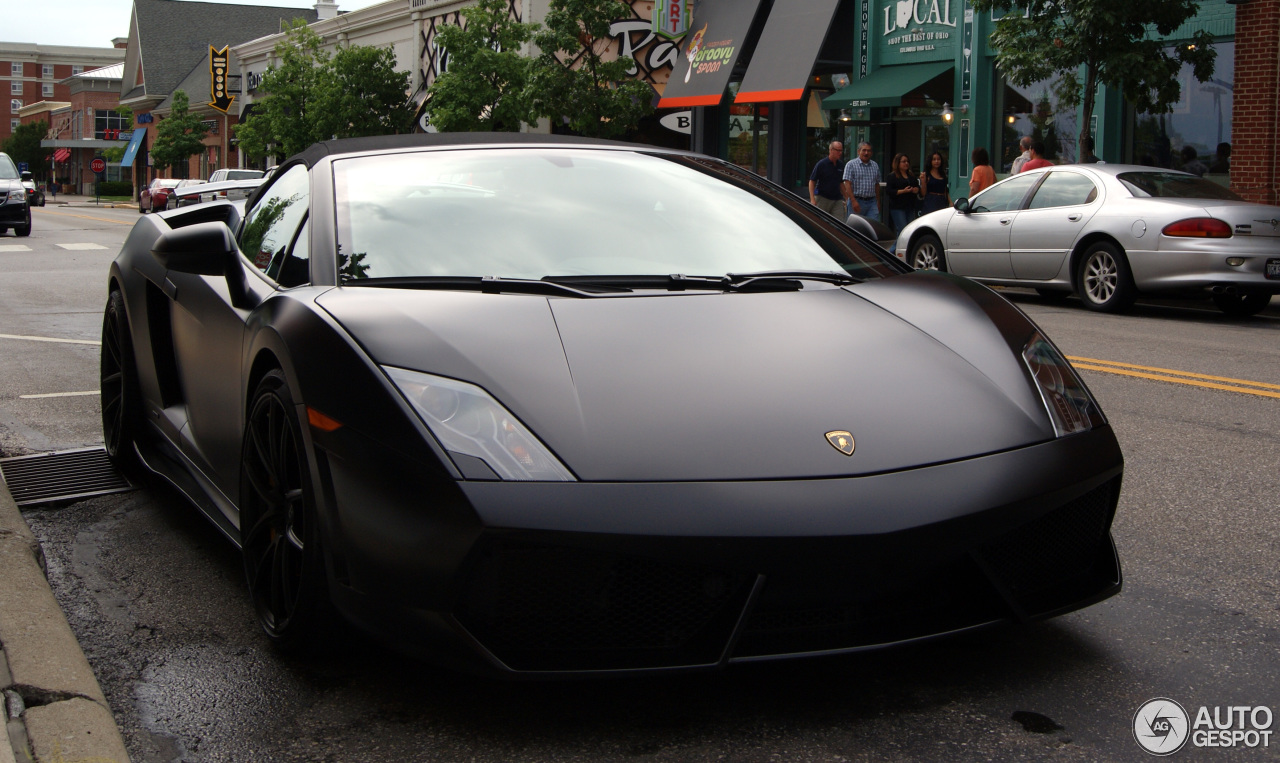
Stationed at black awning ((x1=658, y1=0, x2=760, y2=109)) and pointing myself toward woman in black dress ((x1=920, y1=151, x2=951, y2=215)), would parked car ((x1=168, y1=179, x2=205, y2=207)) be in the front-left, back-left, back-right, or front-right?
back-right

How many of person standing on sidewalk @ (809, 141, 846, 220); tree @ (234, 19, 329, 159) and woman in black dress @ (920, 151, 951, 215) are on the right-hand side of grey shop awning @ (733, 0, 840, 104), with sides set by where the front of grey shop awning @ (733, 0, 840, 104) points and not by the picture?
1

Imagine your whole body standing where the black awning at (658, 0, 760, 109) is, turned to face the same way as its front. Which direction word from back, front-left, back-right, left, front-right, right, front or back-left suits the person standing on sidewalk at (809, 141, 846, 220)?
front-left

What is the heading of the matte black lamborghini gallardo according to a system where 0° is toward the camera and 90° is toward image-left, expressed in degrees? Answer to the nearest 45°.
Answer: approximately 315°

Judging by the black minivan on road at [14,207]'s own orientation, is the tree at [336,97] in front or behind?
behind

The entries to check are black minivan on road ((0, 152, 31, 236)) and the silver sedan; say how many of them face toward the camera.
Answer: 1

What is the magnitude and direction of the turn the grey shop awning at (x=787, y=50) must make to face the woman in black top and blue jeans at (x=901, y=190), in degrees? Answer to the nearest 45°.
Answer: approximately 45° to its left

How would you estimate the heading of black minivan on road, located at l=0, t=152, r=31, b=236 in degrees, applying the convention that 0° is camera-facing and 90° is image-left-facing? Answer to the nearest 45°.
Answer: approximately 0°

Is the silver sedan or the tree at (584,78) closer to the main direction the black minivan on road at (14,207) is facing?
the silver sedan

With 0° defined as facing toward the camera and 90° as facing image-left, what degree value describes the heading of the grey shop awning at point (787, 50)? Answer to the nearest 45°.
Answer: approximately 45°

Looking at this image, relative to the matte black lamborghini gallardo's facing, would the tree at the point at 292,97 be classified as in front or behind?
behind

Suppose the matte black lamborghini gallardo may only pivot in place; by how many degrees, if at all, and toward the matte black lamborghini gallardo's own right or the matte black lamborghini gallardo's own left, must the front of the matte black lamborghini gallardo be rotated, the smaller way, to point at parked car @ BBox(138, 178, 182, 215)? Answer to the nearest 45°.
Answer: approximately 135° to the matte black lamborghini gallardo's own left
